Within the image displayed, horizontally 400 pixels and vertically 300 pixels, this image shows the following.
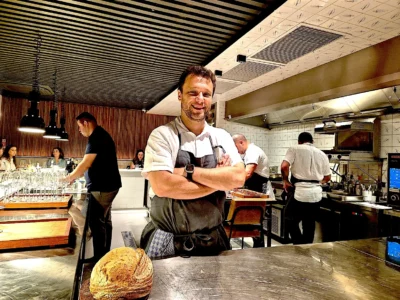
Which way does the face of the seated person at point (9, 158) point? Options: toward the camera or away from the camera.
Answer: toward the camera

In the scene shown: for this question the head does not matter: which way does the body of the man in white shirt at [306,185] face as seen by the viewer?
away from the camera

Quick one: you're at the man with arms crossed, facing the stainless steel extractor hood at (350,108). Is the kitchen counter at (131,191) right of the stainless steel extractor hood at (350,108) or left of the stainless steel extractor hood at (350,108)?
left

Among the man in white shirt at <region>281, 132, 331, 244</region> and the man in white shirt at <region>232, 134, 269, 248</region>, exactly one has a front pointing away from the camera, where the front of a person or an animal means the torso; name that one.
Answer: the man in white shirt at <region>281, 132, 331, 244</region>

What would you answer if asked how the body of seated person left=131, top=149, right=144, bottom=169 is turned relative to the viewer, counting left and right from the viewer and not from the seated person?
facing the viewer

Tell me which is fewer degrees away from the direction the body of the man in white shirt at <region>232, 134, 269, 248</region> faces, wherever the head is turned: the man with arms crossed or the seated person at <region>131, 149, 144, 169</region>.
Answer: the seated person

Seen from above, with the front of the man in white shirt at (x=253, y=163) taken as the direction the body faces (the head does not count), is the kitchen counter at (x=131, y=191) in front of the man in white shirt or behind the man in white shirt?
in front

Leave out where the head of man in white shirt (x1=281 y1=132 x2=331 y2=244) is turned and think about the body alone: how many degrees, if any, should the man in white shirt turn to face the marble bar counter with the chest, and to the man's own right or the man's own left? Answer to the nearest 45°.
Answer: approximately 180°

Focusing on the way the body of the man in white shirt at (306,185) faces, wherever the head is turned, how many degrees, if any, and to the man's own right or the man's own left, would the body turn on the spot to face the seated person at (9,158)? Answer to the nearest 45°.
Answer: approximately 90° to the man's own left

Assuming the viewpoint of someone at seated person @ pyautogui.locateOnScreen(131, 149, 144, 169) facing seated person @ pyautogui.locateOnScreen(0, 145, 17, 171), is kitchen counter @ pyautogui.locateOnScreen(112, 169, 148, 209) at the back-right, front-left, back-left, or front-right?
front-left

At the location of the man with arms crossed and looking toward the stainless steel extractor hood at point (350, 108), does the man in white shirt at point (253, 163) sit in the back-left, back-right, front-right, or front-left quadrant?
front-left

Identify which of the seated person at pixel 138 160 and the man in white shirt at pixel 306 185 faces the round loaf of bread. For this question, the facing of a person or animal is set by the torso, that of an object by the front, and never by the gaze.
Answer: the seated person

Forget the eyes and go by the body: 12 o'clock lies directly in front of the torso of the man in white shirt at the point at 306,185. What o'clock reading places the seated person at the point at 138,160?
The seated person is roughly at 10 o'clock from the man in white shirt.
